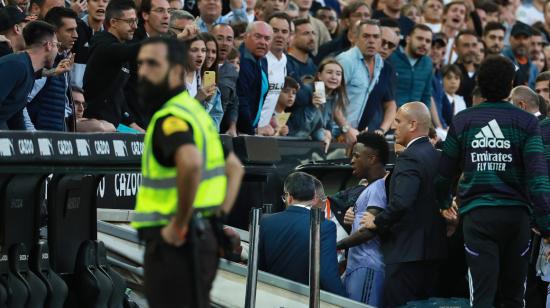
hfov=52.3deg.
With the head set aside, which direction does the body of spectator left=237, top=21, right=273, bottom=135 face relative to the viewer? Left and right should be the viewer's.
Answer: facing the viewer and to the right of the viewer

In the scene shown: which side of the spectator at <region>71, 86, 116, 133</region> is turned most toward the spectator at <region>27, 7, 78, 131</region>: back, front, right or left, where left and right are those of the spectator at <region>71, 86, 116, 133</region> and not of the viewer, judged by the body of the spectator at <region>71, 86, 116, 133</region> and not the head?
right

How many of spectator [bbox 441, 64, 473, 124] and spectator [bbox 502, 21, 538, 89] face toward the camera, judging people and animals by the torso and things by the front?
2

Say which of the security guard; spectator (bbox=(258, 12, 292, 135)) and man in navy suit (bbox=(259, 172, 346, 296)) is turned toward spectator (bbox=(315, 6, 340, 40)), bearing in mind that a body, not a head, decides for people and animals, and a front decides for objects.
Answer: the man in navy suit

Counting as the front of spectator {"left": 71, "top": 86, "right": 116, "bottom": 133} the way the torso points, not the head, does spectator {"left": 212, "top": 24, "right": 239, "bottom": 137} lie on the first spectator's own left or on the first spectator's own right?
on the first spectator's own left

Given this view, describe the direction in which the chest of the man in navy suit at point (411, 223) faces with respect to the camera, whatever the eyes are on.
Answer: to the viewer's left

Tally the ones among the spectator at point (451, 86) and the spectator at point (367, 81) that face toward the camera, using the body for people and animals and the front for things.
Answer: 2

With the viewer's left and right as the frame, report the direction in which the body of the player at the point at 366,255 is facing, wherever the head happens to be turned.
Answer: facing to the left of the viewer

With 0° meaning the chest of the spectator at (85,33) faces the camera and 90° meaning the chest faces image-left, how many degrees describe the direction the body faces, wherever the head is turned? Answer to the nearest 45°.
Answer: approximately 315°
